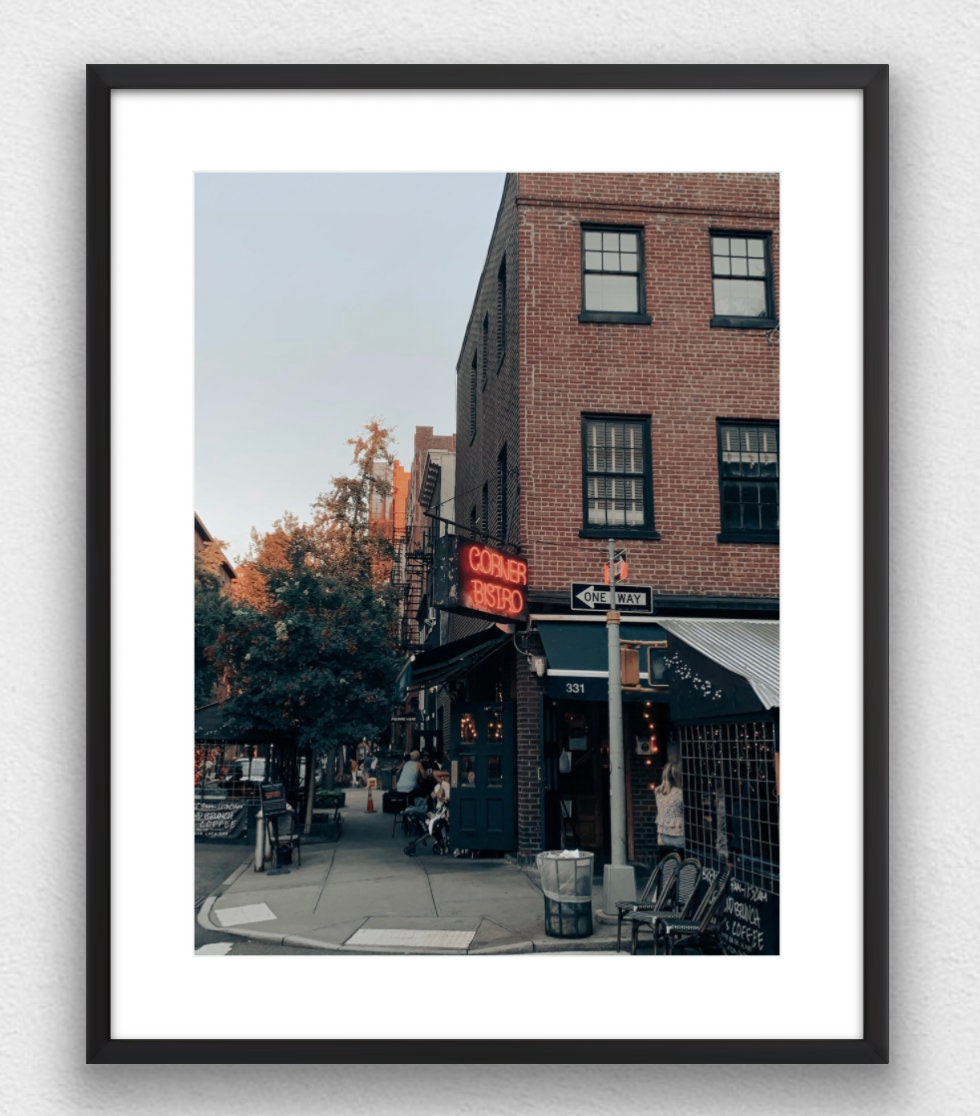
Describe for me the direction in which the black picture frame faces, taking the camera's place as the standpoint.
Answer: facing the viewer
